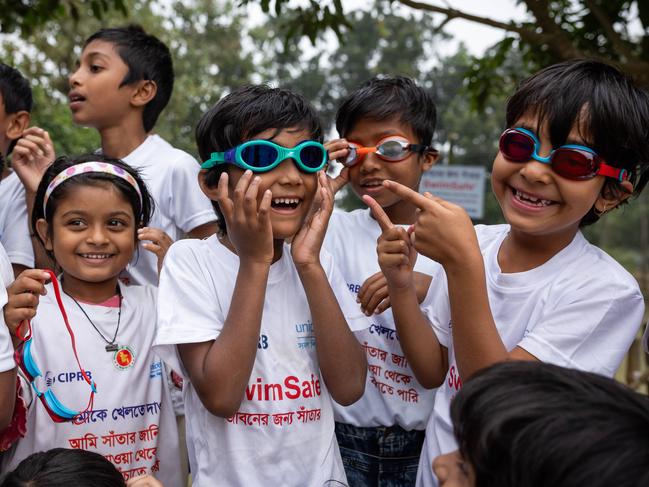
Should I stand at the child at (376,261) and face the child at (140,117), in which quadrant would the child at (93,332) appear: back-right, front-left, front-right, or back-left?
front-left

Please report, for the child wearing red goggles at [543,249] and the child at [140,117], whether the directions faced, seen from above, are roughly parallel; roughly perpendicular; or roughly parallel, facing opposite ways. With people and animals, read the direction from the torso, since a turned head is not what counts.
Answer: roughly parallel

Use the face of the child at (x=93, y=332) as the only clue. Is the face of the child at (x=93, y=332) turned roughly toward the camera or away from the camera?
toward the camera

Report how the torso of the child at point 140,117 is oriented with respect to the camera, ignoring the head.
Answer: to the viewer's left

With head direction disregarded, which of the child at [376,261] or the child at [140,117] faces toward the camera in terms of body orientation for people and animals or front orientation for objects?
the child at [376,261]

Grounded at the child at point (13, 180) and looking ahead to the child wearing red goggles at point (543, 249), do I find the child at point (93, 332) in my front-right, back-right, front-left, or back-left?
front-right

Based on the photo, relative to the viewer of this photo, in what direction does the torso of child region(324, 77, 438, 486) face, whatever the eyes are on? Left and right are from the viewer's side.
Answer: facing the viewer

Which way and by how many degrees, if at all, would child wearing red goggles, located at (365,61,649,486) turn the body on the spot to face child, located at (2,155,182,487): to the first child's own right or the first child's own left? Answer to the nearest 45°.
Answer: approximately 45° to the first child's own right

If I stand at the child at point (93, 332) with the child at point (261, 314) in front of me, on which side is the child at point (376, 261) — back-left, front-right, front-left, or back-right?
front-left

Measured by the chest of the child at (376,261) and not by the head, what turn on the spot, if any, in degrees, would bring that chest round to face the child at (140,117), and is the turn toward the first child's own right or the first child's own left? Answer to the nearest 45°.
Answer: approximately 135° to the first child's own right

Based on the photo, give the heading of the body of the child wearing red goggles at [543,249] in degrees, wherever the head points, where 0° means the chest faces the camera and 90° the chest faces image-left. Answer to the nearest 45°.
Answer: approximately 45°

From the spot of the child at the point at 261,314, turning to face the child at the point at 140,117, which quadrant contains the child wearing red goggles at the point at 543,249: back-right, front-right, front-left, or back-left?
back-right
